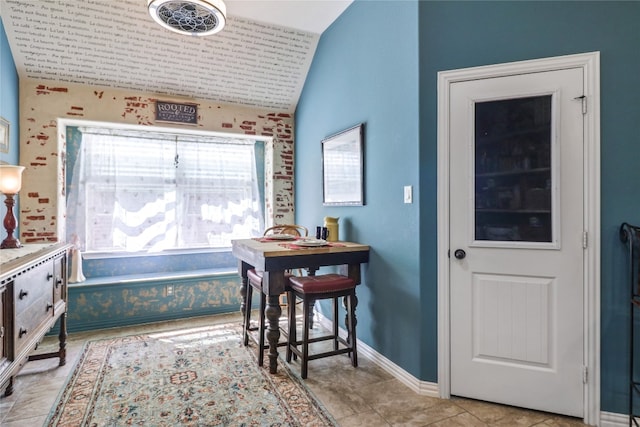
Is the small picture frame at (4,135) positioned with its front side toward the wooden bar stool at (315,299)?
yes

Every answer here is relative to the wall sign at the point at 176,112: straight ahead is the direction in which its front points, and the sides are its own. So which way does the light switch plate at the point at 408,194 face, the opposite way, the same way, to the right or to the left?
to the right

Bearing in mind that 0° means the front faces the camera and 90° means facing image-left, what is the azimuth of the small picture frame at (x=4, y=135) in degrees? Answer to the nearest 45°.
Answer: approximately 315°

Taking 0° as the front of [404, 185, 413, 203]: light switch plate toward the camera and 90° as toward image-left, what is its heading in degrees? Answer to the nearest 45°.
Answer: approximately 45°

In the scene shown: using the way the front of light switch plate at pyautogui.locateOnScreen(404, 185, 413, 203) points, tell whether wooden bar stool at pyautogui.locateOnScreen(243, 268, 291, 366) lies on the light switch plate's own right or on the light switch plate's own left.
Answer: on the light switch plate's own right

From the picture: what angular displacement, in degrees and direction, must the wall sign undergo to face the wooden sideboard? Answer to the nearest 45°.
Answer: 0° — it already faces it

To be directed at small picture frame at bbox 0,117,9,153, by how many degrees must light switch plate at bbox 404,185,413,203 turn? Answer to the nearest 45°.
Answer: approximately 45° to its right

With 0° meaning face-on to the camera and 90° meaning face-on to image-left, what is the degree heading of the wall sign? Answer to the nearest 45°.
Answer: approximately 0°
